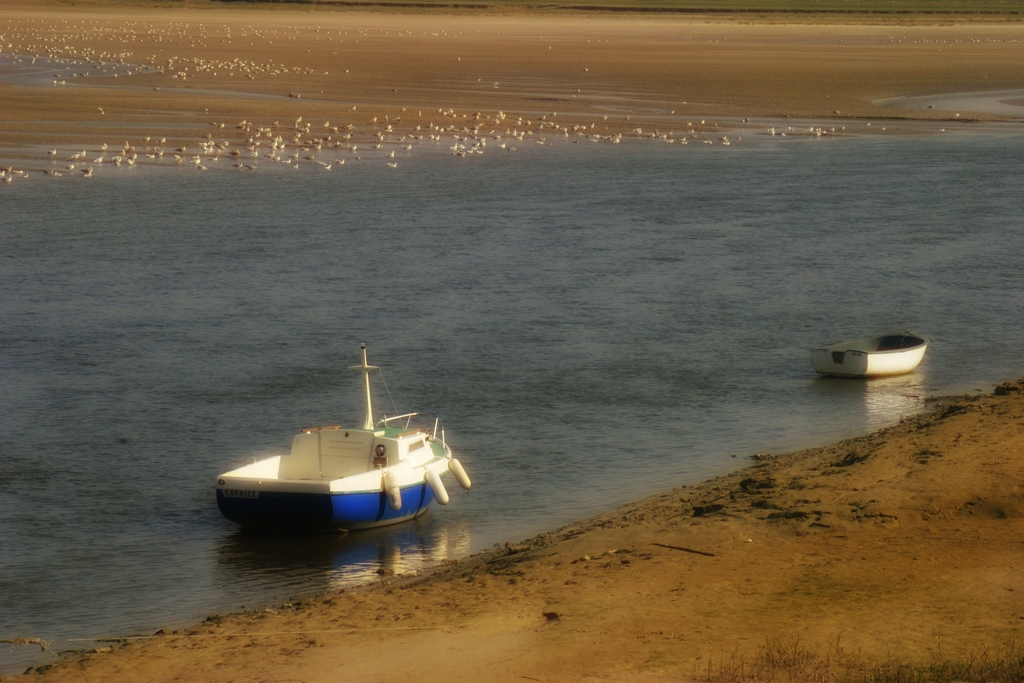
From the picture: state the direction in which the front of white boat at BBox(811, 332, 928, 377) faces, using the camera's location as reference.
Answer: facing away from the viewer and to the right of the viewer

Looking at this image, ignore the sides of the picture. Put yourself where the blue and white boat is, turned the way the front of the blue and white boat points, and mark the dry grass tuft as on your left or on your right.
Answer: on your right

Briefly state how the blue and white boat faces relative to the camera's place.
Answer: facing away from the viewer and to the right of the viewer

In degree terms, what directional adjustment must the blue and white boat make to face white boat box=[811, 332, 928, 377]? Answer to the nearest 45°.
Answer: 0° — it already faces it

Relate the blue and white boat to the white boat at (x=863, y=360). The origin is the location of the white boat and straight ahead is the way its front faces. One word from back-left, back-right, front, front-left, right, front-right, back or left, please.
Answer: back

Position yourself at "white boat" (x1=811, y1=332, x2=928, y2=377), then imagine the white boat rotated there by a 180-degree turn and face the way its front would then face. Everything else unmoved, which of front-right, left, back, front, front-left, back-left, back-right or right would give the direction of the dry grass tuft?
front-left
